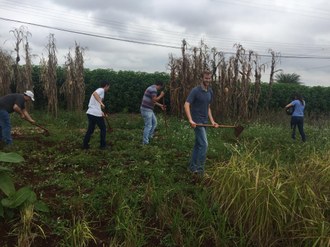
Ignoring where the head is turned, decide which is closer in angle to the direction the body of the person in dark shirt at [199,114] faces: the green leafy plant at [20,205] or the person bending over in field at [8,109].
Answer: the green leafy plant

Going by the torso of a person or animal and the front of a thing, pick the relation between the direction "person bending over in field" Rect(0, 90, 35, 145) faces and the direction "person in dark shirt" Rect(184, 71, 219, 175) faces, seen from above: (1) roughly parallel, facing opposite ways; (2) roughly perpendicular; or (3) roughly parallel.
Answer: roughly perpendicular

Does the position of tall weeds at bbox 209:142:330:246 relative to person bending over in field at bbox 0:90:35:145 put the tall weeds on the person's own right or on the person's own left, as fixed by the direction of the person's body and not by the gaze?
on the person's own right

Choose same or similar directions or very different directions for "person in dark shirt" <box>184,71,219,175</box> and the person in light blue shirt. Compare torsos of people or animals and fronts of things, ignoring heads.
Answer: very different directions

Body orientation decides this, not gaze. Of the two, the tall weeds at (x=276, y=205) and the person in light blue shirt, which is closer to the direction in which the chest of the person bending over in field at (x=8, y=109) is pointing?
the person in light blue shirt

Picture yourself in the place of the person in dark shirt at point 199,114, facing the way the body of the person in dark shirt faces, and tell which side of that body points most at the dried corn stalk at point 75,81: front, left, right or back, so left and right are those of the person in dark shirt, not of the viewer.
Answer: back

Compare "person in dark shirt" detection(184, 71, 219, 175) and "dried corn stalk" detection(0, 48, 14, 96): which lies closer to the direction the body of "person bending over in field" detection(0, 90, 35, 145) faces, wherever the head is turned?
the person in dark shirt

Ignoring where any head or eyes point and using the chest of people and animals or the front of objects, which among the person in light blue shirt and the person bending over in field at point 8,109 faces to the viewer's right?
the person bending over in field

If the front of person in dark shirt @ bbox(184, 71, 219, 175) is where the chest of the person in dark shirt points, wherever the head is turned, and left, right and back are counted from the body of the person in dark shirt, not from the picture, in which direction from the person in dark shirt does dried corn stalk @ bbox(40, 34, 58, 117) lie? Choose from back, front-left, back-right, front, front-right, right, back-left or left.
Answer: back

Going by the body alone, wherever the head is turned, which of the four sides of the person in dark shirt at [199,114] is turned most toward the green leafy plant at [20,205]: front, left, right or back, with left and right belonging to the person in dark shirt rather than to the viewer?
right

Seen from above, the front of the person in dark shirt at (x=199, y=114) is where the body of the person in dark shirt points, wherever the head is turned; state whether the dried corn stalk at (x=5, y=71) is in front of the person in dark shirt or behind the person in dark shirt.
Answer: behind

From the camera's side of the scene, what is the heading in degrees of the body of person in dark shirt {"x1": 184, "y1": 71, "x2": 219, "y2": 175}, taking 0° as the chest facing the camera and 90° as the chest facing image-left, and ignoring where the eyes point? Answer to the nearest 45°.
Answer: approximately 315°

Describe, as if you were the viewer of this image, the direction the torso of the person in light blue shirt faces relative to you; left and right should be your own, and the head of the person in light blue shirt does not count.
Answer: facing away from the viewer and to the left of the viewer

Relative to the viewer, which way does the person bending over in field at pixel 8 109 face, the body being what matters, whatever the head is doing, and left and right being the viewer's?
facing to the right of the viewer
